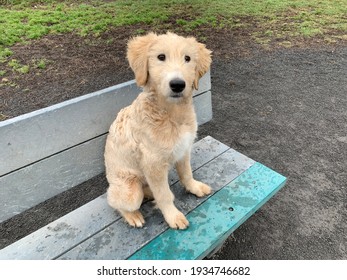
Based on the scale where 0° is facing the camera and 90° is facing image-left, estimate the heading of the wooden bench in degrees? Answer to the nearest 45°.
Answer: approximately 315°

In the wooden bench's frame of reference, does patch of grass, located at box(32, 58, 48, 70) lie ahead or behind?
behind

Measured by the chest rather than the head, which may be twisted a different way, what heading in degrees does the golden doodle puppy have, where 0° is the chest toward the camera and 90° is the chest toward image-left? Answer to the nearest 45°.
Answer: approximately 315°

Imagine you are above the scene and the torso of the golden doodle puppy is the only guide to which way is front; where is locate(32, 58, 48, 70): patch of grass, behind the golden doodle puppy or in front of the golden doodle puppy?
behind
